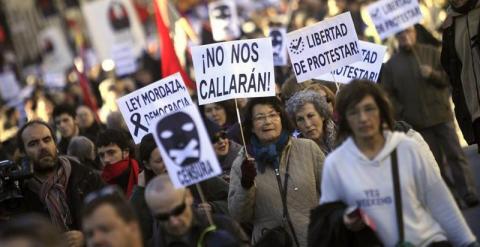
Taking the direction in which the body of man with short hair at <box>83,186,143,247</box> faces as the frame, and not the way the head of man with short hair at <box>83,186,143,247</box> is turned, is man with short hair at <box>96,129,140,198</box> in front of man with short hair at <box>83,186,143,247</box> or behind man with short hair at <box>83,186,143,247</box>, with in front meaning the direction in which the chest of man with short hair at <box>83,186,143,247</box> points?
behind

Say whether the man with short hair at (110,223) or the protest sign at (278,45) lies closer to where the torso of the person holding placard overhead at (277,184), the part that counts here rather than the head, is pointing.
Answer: the man with short hair

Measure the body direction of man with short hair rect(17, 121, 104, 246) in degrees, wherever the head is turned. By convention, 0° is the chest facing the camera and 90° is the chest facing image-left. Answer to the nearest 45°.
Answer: approximately 0°

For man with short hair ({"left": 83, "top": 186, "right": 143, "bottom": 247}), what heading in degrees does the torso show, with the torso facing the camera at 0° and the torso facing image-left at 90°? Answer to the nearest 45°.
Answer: approximately 45°

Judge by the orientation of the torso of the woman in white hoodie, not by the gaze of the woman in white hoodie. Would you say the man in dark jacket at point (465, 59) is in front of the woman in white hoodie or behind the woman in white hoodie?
behind

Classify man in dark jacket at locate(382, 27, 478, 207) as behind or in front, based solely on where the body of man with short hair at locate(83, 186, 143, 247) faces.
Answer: behind

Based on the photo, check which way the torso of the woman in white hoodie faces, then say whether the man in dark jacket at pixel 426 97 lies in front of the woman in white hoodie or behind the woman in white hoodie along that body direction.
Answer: behind

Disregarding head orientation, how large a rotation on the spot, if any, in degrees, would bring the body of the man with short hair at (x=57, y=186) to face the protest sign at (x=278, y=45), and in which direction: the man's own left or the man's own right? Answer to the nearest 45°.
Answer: approximately 135° to the man's own left

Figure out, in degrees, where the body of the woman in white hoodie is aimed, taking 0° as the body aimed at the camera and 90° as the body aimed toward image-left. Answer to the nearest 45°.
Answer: approximately 0°

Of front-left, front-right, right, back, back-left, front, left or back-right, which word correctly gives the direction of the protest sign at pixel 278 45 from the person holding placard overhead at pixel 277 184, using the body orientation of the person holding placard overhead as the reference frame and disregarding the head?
back
